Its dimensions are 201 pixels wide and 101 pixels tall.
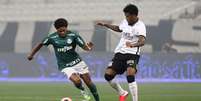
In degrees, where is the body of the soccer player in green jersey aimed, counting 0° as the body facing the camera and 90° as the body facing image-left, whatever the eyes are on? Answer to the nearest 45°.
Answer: approximately 0°
